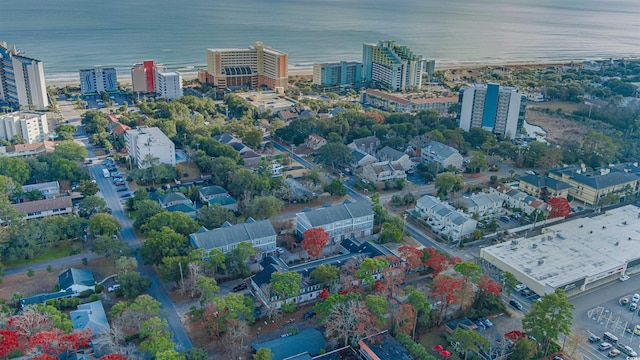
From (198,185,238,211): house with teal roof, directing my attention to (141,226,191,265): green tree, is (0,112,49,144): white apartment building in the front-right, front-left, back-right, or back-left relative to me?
back-right

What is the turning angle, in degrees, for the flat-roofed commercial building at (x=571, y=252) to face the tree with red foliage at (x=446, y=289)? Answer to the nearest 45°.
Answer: approximately 90° to its right

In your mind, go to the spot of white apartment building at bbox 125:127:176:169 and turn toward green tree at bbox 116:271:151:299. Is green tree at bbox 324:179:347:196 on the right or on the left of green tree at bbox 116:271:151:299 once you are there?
left

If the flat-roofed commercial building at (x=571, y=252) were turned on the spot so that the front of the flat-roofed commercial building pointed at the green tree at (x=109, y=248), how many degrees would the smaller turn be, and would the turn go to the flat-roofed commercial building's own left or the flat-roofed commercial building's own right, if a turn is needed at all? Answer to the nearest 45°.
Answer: approximately 90° to the flat-roofed commercial building's own right

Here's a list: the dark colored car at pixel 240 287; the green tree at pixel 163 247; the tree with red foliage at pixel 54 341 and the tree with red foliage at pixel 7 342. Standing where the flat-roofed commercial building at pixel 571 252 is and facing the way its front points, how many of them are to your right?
4

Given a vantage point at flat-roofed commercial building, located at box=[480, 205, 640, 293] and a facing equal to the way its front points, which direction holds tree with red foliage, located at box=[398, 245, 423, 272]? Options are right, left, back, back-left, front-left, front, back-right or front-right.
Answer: right

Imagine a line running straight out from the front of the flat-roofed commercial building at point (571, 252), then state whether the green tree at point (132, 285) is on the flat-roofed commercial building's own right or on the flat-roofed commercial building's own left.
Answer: on the flat-roofed commercial building's own right

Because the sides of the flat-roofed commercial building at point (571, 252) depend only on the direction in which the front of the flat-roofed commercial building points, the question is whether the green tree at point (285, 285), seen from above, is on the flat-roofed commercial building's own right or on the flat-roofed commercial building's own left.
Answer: on the flat-roofed commercial building's own right

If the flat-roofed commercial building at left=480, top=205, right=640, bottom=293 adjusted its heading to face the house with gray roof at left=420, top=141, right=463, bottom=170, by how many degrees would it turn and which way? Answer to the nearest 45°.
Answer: approximately 180°

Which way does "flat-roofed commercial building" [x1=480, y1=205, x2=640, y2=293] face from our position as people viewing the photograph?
facing the viewer and to the right of the viewer

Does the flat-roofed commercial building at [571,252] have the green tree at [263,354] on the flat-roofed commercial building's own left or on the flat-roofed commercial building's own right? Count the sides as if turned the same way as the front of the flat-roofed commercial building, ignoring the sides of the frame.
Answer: on the flat-roofed commercial building's own right

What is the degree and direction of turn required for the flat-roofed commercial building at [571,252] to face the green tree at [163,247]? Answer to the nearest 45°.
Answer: approximately 90° to its right

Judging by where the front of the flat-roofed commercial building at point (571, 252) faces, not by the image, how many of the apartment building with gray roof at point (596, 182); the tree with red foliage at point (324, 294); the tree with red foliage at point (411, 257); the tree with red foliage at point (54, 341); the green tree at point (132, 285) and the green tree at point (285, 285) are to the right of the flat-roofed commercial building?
5

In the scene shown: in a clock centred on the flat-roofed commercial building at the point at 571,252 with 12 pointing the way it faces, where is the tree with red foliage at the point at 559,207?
The tree with red foliage is roughly at 7 o'clock from the flat-roofed commercial building.

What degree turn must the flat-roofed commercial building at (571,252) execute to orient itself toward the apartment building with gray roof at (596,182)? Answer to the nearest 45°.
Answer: approximately 135° to its left

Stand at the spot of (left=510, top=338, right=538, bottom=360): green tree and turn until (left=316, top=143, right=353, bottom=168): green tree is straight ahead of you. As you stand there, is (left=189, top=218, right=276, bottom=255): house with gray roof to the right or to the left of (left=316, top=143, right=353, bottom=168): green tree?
left

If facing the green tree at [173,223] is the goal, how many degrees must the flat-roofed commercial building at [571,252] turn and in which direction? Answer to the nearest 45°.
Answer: approximately 90° to its right
